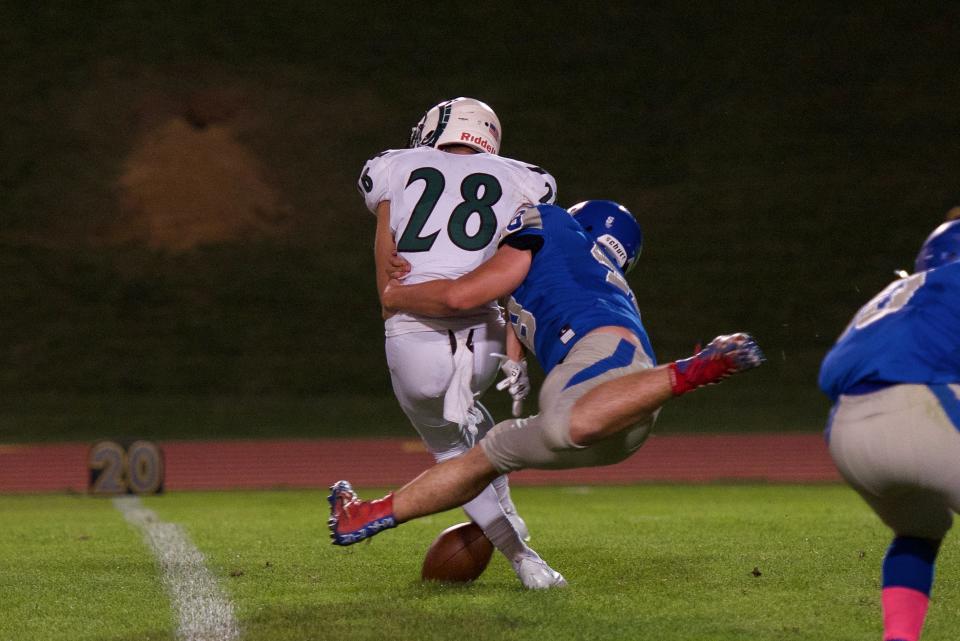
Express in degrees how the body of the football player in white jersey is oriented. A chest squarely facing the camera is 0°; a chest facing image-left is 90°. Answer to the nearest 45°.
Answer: approximately 180°

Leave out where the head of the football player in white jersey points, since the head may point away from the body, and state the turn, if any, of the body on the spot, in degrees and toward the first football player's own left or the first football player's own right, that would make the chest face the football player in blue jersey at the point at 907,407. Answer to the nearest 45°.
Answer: approximately 135° to the first football player's own right

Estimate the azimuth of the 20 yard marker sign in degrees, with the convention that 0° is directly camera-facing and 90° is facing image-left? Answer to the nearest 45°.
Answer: approximately 0°

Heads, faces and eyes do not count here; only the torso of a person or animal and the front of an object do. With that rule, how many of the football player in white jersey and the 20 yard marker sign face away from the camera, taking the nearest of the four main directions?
1

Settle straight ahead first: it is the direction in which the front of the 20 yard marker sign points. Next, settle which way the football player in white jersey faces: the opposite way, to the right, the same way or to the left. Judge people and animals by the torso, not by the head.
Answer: the opposite way

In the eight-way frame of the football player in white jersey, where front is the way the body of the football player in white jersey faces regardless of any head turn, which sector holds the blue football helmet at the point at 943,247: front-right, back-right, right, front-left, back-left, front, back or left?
back-right

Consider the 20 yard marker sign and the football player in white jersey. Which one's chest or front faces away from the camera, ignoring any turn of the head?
the football player in white jersey
